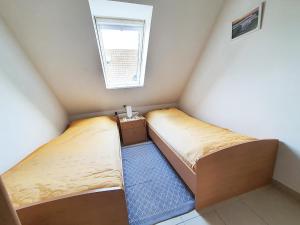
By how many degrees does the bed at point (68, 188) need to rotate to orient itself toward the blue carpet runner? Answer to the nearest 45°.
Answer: approximately 90° to its left

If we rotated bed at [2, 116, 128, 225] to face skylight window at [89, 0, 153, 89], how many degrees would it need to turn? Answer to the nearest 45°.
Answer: approximately 135° to its left

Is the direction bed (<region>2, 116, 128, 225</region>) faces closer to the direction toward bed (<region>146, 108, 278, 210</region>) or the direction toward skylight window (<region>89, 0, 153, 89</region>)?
the bed

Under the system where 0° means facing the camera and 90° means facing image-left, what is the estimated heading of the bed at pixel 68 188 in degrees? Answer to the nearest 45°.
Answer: approximately 0°

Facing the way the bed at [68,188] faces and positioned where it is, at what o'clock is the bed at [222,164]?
the bed at [222,164] is roughly at 10 o'clock from the bed at [68,188].

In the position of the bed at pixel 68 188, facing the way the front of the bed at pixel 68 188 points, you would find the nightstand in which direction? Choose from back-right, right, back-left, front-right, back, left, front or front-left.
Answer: back-left

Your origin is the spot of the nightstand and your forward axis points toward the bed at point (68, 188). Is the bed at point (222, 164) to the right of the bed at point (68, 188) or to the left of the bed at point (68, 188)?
left

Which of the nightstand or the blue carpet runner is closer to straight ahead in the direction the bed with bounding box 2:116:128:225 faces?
the blue carpet runner
